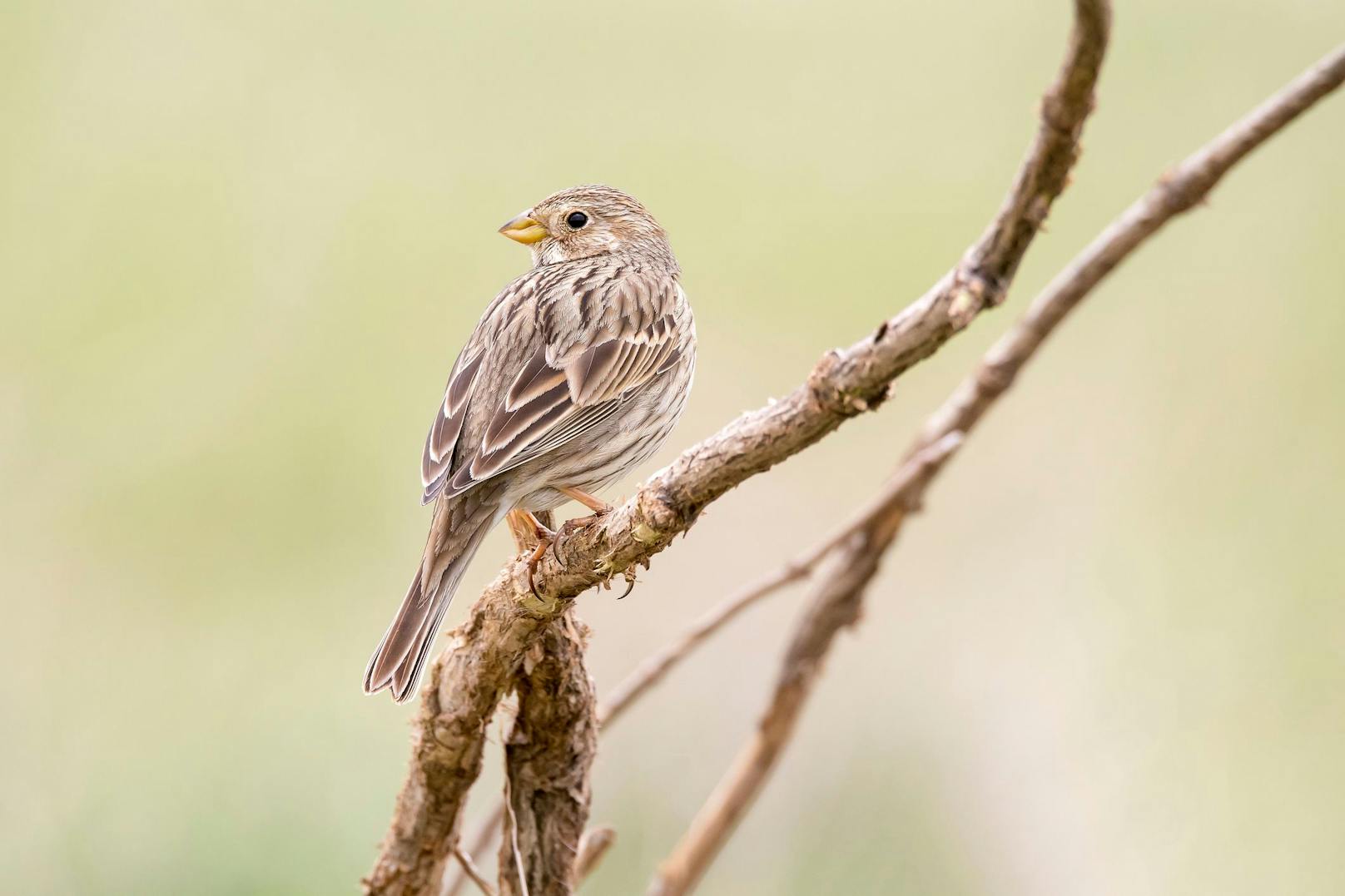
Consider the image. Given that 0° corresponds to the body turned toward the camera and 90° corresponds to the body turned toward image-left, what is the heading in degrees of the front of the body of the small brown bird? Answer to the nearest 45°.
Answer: approximately 225°
